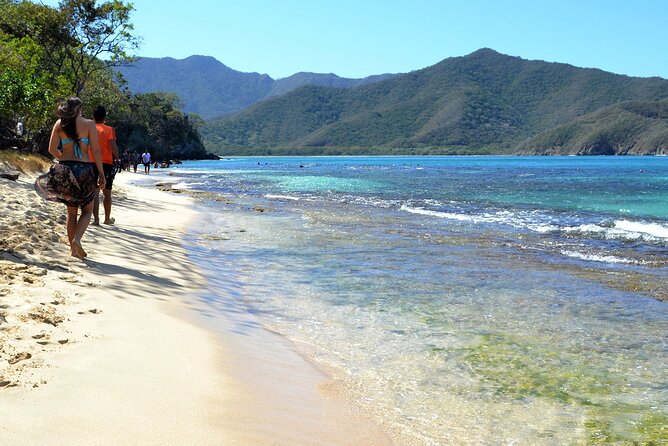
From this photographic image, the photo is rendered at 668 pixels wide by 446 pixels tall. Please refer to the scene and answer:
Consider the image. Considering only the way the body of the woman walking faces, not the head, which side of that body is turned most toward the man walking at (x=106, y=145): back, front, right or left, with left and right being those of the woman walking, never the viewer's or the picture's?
front

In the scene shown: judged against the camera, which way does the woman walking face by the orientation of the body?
away from the camera
